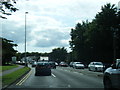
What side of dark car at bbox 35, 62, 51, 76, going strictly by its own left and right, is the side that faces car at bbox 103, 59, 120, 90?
back

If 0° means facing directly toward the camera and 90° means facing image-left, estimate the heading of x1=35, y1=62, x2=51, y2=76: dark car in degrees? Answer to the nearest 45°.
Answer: approximately 180°
